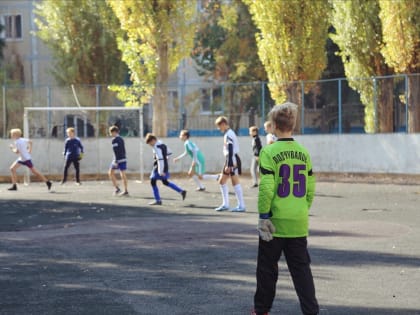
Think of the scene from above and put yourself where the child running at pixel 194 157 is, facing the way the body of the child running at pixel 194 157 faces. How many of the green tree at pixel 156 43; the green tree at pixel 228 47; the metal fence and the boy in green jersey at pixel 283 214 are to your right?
3

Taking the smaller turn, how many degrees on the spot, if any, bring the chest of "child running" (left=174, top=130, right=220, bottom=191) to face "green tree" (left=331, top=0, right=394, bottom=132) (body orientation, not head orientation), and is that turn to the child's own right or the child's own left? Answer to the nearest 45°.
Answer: approximately 135° to the child's own right

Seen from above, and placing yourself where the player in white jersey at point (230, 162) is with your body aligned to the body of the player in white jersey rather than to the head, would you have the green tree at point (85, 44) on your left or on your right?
on your right

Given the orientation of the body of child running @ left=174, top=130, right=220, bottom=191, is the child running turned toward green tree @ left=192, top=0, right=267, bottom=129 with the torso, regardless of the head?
no

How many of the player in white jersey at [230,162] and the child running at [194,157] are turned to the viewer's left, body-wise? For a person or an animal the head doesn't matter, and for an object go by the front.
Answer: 2

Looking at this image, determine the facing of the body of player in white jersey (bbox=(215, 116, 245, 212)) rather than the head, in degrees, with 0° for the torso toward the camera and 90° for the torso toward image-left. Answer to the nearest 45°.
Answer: approximately 90°

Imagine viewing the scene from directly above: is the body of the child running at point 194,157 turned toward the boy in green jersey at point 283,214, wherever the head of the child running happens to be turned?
no

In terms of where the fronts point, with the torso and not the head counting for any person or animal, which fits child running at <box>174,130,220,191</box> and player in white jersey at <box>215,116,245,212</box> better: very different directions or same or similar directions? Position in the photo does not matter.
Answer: same or similar directions

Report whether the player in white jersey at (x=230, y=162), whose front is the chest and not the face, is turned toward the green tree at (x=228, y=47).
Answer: no

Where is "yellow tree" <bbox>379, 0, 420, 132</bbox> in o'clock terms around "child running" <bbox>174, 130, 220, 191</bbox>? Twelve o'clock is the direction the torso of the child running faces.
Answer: The yellow tree is roughly at 5 o'clock from the child running.

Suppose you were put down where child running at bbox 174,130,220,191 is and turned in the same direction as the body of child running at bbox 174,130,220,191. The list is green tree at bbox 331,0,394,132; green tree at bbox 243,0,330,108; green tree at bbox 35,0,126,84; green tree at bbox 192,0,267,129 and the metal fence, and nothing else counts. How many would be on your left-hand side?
0

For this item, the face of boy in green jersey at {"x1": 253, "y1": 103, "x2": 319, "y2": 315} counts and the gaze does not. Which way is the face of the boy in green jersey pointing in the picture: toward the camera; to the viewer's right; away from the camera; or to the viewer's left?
away from the camera

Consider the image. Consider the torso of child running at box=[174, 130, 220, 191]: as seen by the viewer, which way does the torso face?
to the viewer's left
